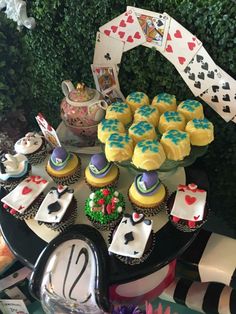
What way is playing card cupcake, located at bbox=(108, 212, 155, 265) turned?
toward the camera

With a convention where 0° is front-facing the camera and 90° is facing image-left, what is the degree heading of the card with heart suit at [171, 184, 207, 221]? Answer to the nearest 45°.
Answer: approximately 0°

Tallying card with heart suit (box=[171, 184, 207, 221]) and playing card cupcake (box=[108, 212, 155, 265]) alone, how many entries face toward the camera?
2
